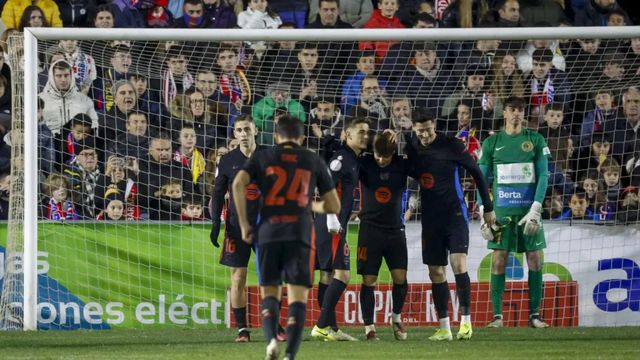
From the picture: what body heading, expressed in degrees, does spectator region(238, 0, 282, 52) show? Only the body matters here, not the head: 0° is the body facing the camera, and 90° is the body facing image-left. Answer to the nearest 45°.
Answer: approximately 0°

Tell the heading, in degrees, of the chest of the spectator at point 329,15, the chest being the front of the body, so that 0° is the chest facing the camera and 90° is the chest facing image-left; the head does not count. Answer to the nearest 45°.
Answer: approximately 0°

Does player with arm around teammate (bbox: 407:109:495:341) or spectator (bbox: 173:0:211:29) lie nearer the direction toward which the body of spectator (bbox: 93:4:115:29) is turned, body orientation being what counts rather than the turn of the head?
the player with arm around teammate

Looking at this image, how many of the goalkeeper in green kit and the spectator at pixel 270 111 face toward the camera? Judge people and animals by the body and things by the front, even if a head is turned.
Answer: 2

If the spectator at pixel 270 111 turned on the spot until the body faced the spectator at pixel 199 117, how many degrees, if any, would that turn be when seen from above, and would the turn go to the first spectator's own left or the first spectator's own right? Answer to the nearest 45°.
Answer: approximately 90° to the first spectator's own right

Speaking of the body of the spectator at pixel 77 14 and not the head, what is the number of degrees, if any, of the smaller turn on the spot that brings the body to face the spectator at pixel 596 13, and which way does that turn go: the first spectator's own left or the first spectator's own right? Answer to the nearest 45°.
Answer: approximately 90° to the first spectator's own left

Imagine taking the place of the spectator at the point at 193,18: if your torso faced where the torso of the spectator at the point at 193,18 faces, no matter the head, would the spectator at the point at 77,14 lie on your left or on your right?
on your right

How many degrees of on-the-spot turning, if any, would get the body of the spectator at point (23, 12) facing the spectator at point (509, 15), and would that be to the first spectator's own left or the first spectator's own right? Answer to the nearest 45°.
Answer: approximately 90° to the first spectator's own left

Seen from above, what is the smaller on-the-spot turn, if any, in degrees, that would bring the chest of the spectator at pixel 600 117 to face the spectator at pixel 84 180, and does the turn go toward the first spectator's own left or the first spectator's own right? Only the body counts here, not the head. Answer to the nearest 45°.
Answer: approximately 45° to the first spectator's own right

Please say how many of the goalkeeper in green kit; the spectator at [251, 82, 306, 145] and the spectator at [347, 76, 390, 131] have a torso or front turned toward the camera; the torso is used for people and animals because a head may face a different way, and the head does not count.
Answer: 3

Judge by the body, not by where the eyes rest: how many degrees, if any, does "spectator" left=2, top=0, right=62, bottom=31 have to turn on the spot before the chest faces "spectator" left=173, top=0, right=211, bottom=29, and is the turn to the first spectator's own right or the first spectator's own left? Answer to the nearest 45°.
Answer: approximately 90° to the first spectator's own left
